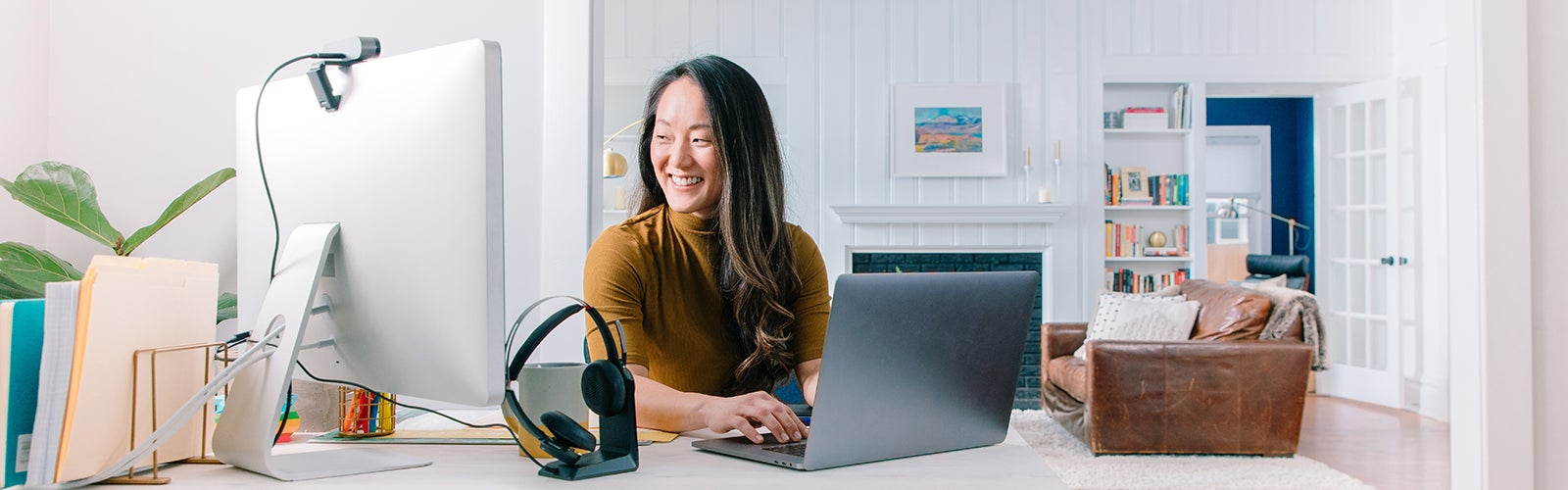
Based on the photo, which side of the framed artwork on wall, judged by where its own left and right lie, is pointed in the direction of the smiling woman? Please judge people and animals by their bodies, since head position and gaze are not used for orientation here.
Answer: front

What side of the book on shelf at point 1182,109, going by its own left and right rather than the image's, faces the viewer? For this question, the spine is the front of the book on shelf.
front

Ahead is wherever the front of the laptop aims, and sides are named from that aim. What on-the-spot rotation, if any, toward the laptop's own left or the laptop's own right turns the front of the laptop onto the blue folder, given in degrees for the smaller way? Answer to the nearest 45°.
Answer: approximately 45° to the laptop's own left

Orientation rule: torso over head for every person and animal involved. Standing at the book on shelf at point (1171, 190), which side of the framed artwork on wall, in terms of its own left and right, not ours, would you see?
left

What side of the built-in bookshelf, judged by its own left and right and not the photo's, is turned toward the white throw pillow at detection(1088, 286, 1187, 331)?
front

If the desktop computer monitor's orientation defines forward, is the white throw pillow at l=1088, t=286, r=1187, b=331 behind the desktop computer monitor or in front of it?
in front

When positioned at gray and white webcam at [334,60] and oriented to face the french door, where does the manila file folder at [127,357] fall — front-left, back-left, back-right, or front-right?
back-left

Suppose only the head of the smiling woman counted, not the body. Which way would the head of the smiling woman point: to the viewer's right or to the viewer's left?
to the viewer's left
